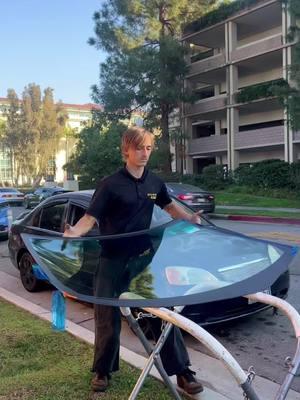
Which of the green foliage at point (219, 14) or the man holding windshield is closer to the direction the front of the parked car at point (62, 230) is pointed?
the man holding windshield

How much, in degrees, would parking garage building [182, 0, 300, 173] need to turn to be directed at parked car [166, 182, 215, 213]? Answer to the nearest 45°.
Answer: approximately 45° to its left

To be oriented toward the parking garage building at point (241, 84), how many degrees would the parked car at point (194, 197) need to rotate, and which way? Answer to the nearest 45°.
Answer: approximately 45° to its right

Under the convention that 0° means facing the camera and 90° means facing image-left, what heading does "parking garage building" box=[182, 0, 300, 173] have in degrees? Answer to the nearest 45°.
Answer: approximately 45°

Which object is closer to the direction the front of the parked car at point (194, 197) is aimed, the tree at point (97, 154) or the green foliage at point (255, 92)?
the tree

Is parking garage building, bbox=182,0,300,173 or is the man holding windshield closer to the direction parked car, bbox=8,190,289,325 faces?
the man holding windshield

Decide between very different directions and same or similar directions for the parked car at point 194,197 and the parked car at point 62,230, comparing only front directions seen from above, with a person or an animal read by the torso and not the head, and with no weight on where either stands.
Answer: very different directions

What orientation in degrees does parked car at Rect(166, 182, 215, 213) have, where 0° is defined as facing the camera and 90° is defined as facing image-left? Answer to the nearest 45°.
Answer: approximately 135°

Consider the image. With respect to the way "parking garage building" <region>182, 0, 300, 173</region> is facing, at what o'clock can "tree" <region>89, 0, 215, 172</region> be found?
The tree is roughly at 1 o'clock from the parking garage building.

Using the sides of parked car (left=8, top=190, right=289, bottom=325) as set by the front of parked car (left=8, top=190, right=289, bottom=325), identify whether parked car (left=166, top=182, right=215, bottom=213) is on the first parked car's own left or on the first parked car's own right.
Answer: on the first parked car's own left

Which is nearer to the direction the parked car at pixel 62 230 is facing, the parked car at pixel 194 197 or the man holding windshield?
the man holding windshield

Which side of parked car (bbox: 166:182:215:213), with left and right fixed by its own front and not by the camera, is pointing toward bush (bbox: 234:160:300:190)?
right

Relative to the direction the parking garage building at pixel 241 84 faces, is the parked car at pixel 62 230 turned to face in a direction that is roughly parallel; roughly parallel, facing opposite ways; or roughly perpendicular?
roughly perpendicular
